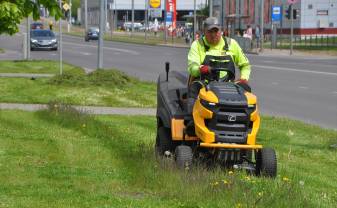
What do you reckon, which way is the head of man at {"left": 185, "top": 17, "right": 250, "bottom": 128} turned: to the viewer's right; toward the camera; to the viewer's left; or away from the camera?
toward the camera

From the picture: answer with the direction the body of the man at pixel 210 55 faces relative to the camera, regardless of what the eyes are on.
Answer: toward the camera

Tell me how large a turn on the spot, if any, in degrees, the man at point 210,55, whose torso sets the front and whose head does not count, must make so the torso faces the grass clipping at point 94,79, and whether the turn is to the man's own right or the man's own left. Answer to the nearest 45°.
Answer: approximately 180°

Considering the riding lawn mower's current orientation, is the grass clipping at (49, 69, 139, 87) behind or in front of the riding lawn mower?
behind

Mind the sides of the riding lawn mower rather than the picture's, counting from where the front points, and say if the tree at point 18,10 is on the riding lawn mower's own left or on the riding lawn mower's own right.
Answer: on the riding lawn mower's own right

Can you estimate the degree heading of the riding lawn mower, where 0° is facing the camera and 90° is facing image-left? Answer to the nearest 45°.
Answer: approximately 315°
